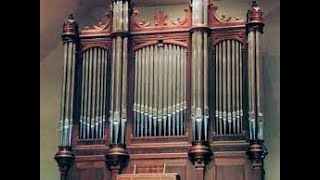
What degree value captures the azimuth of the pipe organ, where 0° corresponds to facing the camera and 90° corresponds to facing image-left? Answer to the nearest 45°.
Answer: approximately 0°
